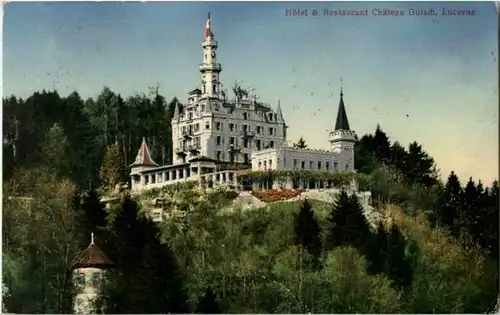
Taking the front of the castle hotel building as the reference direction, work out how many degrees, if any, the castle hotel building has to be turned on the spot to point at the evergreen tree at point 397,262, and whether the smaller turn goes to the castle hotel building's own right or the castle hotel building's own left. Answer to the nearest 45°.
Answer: approximately 45° to the castle hotel building's own left

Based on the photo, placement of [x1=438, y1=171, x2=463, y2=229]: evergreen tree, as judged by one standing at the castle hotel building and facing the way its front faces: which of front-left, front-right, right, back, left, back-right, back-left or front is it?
front-left

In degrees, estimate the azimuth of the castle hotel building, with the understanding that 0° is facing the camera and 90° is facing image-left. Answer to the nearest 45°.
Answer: approximately 315°

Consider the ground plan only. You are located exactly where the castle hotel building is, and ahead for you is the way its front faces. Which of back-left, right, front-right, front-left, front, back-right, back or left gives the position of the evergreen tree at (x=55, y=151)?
back-right
